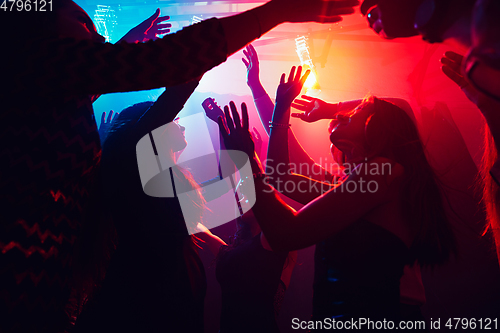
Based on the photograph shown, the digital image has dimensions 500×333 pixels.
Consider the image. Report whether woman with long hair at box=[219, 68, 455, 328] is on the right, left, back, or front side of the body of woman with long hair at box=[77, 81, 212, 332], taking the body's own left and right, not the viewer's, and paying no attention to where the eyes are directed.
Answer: front

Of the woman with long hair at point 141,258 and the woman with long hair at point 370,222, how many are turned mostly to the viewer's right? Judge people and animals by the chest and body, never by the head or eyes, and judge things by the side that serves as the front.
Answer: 1

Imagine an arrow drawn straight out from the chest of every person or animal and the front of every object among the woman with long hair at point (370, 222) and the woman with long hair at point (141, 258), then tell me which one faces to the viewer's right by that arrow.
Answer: the woman with long hair at point (141, 258)

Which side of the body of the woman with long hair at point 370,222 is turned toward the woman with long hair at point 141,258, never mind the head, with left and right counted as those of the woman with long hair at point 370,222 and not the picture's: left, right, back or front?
front

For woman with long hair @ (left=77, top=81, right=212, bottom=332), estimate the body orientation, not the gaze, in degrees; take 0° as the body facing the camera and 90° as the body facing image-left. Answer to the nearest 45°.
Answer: approximately 270°

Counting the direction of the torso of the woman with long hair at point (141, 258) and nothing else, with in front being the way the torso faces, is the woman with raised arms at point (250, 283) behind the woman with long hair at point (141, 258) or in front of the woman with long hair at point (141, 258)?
in front

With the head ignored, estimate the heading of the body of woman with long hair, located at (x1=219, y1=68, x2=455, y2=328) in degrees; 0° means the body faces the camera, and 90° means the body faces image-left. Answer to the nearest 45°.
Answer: approximately 90°

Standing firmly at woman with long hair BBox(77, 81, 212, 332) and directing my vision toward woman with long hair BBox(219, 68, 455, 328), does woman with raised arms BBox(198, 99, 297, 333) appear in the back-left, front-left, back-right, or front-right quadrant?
front-left
